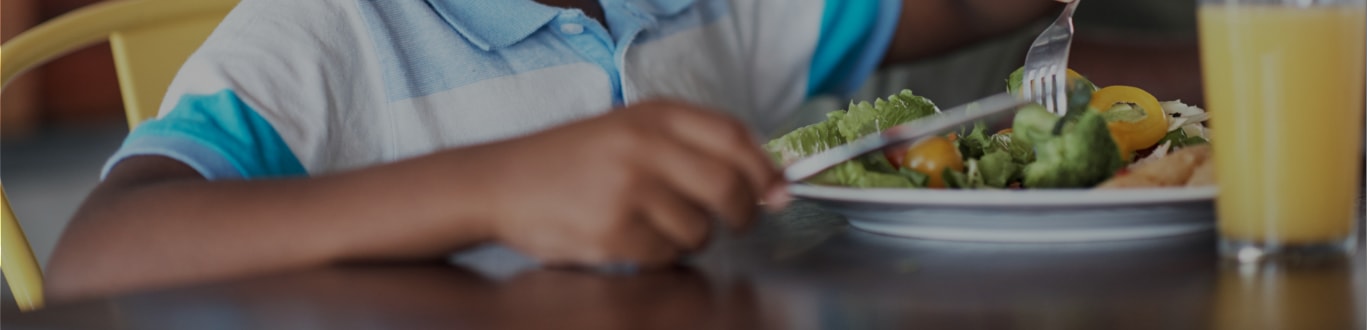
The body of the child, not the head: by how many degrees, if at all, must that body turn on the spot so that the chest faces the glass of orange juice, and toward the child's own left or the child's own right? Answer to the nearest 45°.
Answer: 0° — they already face it

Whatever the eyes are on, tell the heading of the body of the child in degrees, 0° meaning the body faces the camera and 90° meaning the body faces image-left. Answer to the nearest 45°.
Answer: approximately 315°
